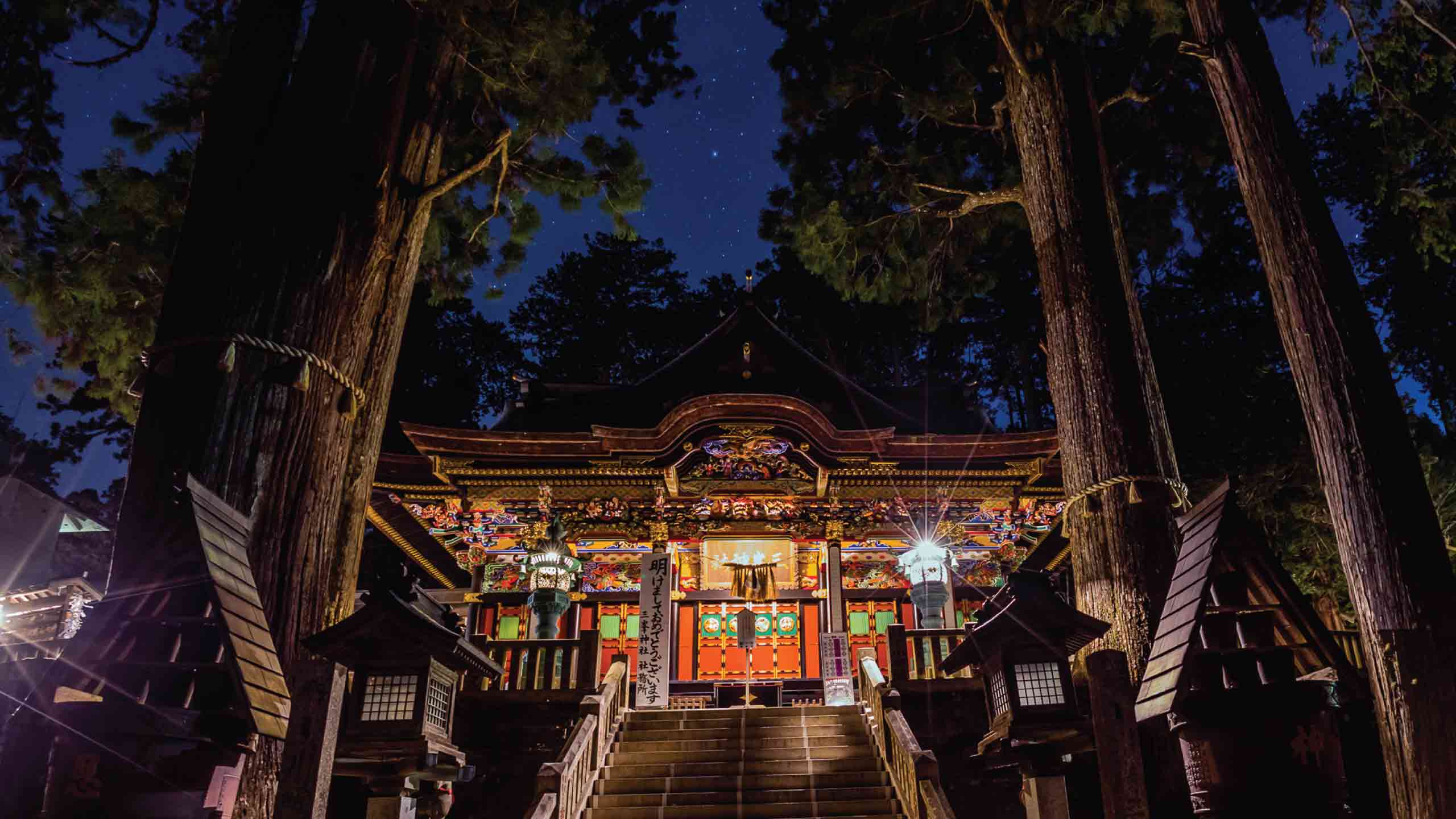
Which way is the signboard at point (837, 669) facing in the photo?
toward the camera

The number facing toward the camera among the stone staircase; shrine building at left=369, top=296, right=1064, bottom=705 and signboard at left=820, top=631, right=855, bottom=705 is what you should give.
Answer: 3

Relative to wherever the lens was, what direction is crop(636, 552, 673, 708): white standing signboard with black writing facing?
facing the viewer

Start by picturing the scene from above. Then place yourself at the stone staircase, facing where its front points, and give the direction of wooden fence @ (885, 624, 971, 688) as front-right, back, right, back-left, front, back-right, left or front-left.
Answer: left

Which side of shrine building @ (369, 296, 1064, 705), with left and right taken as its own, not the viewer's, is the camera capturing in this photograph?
front

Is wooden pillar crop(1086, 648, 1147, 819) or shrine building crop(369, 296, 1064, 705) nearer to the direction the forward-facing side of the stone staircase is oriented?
the wooden pillar

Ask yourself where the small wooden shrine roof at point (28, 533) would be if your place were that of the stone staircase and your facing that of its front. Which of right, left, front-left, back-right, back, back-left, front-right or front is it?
back-right
